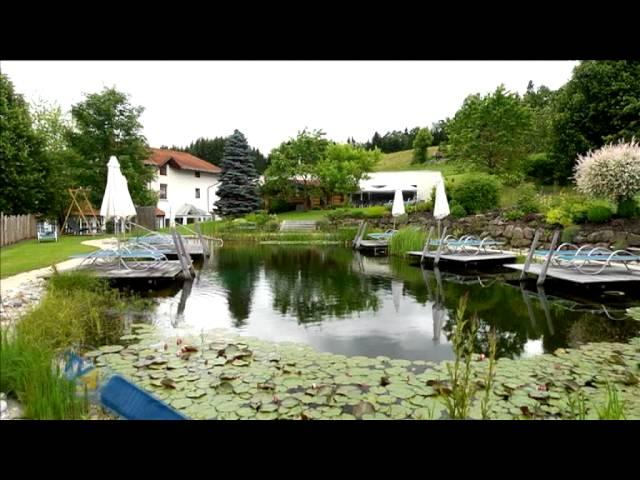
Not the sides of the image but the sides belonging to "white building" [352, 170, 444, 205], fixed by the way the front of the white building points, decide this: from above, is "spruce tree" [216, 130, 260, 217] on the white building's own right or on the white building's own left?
on the white building's own right

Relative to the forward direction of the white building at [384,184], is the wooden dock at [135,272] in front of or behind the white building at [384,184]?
in front

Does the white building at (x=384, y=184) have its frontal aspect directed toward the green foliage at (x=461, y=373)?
yes

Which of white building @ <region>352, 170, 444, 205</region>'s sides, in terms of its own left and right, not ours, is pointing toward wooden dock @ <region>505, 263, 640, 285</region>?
front

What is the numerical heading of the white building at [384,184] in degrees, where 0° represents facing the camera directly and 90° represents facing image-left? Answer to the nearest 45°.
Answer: approximately 0°

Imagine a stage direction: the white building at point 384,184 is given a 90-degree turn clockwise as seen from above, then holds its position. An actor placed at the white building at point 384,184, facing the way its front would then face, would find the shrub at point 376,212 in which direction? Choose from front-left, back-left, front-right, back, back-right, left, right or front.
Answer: left

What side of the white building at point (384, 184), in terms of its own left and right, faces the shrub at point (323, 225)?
front

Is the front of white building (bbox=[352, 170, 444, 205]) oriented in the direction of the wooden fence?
yes

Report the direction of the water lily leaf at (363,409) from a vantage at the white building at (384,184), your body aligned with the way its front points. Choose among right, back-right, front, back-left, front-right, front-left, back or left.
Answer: front

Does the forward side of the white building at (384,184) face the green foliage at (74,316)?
yes

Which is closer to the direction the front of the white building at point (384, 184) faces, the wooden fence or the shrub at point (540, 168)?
the wooden fence

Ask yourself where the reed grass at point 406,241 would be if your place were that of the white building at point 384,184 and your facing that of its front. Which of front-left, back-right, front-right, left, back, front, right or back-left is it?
front

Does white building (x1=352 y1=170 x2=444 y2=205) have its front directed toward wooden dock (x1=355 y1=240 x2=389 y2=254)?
yes
